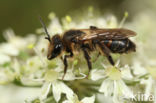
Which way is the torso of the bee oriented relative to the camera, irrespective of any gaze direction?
to the viewer's left
